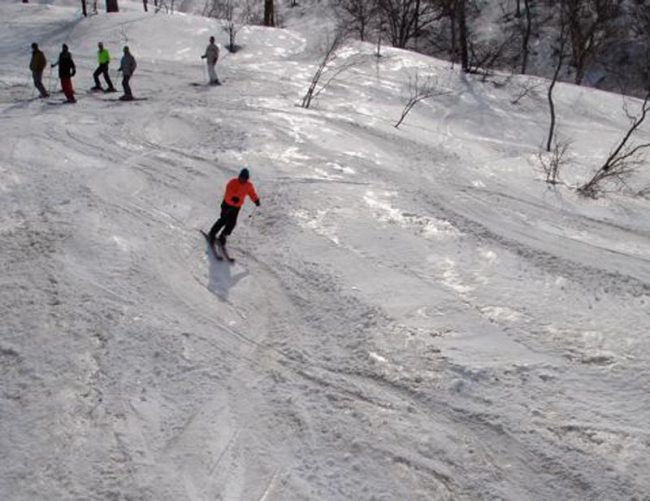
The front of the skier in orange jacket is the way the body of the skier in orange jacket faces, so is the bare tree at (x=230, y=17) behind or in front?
behind

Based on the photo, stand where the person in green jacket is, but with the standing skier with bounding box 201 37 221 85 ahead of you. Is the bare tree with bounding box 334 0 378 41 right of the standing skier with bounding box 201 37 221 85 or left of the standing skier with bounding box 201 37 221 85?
left
